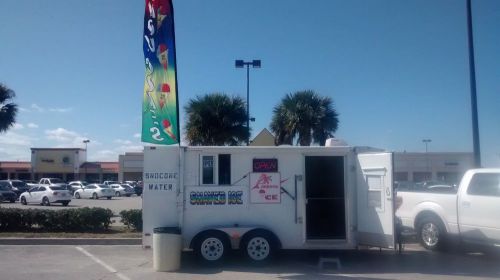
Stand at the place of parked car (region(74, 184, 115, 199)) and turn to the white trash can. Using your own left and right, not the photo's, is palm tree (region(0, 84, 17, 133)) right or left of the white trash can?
right

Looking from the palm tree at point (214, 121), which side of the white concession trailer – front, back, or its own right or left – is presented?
left

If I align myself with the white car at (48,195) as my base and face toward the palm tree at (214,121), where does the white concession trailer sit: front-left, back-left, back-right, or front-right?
front-right

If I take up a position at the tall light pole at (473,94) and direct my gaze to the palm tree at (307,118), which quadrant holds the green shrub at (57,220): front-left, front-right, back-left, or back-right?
front-left

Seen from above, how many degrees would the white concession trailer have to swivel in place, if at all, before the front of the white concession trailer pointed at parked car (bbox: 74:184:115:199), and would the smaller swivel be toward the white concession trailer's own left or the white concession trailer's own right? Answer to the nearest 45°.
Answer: approximately 135° to the white concession trailer's own left

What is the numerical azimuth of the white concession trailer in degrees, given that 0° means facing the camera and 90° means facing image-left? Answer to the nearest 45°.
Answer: approximately 270°

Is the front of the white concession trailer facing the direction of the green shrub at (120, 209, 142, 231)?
no

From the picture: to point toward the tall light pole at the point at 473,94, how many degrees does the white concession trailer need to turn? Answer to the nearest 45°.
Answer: approximately 45° to its left
